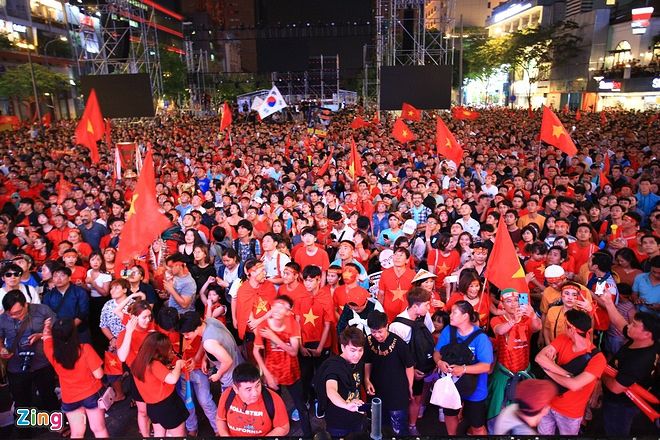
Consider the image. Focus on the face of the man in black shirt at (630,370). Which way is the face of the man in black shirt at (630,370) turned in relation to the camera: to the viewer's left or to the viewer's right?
to the viewer's left

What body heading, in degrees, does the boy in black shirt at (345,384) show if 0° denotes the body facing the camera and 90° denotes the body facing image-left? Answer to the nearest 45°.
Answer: approximately 315°

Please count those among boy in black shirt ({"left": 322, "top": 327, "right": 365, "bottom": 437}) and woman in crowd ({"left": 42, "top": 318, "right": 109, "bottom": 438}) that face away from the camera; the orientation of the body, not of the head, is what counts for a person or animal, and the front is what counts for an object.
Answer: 1

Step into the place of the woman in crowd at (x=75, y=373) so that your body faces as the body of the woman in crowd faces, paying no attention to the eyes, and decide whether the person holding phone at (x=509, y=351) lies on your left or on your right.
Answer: on your right

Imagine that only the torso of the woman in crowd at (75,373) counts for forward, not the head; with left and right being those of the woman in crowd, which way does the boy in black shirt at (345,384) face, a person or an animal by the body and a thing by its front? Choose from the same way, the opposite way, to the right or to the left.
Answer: the opposite way

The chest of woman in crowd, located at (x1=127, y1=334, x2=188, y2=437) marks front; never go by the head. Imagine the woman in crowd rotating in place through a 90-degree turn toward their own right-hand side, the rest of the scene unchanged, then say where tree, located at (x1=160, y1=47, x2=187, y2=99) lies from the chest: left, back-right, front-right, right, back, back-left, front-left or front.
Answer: back-left

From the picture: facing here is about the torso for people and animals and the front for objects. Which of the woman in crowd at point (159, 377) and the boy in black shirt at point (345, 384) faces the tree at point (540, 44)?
the woman in crowd

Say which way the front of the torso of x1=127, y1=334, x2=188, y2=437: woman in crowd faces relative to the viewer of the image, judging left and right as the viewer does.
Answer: facing away from the viewer and to the right of the viewer

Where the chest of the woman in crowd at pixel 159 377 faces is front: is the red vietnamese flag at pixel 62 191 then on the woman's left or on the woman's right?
on the woman's left

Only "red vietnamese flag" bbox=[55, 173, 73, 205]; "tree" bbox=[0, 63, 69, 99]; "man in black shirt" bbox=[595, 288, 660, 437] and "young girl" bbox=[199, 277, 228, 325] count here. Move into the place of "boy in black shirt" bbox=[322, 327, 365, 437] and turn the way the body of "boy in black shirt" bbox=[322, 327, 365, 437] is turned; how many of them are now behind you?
3

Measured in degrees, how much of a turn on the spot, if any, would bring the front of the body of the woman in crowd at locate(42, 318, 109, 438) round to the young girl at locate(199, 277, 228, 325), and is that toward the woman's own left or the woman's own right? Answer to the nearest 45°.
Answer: approximately 90° to the woman's own right

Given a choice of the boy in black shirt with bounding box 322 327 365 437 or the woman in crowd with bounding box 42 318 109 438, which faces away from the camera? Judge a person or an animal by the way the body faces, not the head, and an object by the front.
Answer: the woman in crowd

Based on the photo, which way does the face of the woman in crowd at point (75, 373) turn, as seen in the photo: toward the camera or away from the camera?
away from the camera

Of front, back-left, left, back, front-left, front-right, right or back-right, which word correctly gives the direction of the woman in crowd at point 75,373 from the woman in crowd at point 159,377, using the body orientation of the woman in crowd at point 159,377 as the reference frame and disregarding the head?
left

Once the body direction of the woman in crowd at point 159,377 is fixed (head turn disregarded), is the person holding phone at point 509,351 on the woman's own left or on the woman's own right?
on the woman's own right

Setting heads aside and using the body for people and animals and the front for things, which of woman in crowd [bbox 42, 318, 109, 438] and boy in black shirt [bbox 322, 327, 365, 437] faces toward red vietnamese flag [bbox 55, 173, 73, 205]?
the woman in crowd

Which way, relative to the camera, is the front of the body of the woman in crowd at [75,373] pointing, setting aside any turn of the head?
away from the camera
